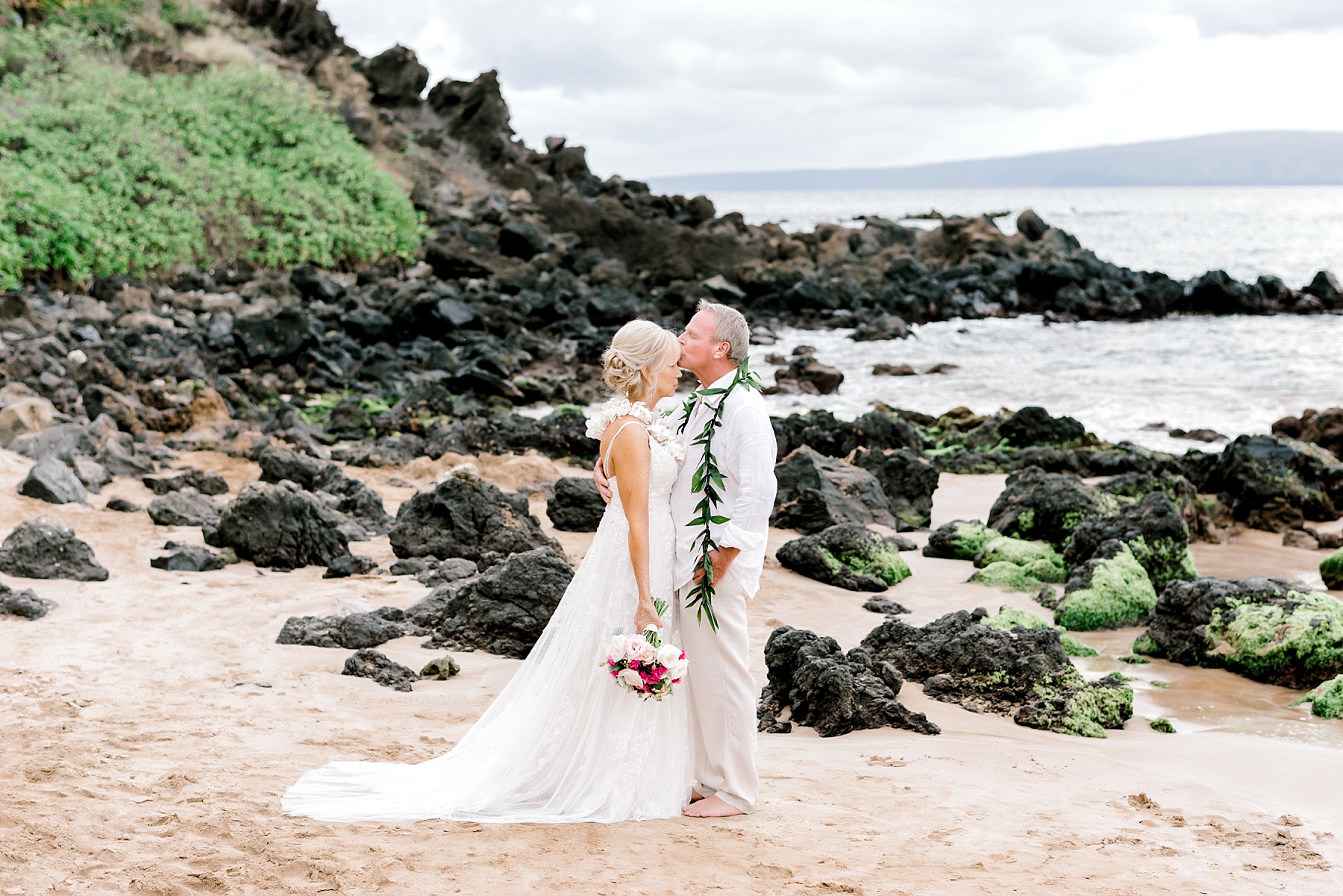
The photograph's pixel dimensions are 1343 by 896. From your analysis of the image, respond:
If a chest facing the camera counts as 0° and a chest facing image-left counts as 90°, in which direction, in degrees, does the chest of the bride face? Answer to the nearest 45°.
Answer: approximately 270°

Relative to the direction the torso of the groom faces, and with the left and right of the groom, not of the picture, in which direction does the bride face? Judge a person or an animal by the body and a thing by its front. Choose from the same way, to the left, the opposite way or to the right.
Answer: the opposite way

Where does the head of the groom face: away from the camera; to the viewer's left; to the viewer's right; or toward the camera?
to the viewer's left

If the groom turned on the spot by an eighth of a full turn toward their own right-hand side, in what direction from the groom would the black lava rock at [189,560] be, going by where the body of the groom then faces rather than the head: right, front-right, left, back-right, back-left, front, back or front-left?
front

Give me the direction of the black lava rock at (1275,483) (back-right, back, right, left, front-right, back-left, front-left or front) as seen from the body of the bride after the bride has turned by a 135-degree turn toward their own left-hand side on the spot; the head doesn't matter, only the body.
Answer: right

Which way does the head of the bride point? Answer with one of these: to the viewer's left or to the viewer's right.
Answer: to the viewer's right

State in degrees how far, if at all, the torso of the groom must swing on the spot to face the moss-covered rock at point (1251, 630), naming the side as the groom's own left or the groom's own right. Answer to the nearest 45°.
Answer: approximately 135° to the groom's own right

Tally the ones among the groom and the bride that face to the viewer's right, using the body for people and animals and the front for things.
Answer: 1

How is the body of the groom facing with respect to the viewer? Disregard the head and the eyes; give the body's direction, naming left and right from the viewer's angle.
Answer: facing to the left of the viewer

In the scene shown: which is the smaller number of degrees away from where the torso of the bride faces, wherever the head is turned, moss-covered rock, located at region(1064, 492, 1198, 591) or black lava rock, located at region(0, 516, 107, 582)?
the moss-covered rock

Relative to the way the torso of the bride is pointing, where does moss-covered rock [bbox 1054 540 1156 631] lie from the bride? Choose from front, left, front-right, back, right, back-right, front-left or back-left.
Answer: front-left

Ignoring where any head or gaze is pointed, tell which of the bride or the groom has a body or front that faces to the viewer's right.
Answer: the bride

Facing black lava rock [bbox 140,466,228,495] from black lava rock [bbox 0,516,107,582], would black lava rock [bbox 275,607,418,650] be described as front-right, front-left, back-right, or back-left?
back-right
